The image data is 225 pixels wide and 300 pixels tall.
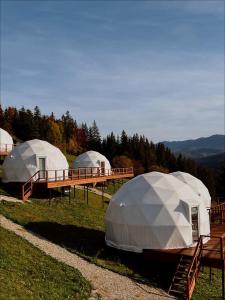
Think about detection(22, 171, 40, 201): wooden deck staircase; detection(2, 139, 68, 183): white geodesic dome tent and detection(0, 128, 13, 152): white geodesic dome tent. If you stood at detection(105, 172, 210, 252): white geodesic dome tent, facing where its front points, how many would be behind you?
3

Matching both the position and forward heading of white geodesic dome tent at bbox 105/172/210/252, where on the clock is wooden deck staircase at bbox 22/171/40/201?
The wooden deck staircase is roughly at 6 o'clock from the white geodesic dome tent.

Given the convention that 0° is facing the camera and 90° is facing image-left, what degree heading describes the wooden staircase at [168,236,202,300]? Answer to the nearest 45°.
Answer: approximately 45°

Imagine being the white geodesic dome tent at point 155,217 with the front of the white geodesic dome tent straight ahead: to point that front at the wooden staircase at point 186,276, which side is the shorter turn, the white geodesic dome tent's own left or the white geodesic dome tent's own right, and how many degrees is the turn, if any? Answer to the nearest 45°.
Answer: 0° — it already faces it

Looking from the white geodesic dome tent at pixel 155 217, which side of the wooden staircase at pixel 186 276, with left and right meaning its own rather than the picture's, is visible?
right

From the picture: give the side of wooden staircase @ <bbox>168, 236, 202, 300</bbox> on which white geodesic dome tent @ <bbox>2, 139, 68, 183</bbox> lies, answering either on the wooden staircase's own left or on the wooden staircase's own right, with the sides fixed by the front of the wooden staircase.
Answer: on the wooden staircase's own right

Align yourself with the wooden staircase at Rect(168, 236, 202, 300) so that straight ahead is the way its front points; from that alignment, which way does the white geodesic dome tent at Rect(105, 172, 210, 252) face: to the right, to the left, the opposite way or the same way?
to the left

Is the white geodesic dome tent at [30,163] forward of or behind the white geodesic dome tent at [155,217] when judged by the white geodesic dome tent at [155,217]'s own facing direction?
behind

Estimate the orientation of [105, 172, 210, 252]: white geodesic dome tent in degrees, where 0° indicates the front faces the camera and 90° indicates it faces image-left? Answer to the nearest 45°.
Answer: approximately 315°

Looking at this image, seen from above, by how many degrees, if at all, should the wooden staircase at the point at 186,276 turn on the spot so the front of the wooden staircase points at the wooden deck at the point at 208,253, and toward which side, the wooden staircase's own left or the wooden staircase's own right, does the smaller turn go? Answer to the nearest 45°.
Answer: approximately 180°

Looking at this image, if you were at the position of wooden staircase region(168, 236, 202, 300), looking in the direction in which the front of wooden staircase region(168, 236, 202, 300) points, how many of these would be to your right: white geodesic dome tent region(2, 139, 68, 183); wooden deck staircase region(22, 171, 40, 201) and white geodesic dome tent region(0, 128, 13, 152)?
3

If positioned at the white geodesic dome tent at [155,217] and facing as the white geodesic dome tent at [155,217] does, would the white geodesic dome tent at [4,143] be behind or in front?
behind
